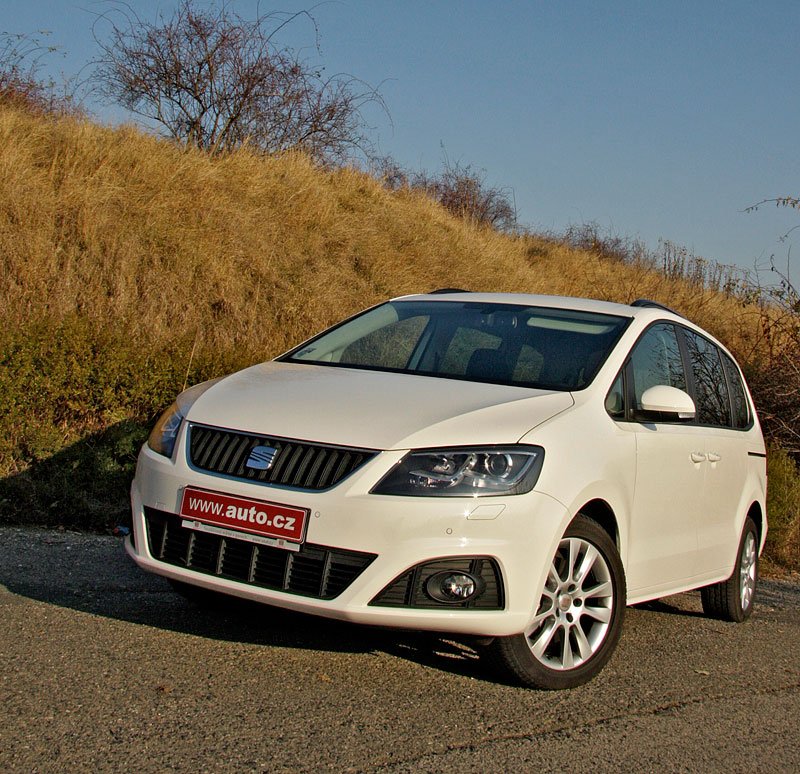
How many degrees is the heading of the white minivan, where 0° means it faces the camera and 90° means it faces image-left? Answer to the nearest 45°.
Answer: approximately 45°
